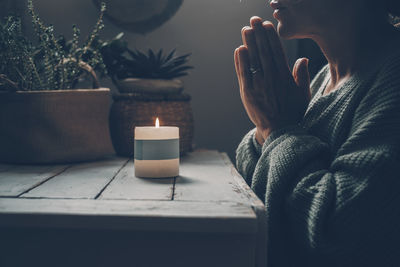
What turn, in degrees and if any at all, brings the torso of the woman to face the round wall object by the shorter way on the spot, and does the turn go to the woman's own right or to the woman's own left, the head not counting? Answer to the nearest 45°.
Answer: approximately 45° to the woman's own right

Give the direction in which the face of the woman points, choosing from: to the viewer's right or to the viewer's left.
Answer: to the viewer's left

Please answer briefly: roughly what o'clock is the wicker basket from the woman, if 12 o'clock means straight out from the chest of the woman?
The wicker basket is roughly at 1 o'clock from the woman.

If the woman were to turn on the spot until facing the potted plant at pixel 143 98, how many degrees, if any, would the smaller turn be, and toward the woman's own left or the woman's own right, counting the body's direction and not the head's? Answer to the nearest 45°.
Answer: approximately 45° to the woman's own right

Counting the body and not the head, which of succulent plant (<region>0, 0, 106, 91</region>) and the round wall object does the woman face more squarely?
the succulent plant

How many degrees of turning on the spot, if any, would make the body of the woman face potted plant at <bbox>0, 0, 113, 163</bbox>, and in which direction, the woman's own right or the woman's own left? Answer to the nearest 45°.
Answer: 0° — they already face it

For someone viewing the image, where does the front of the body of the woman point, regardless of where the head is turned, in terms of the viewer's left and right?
facing to the left of the viewer
